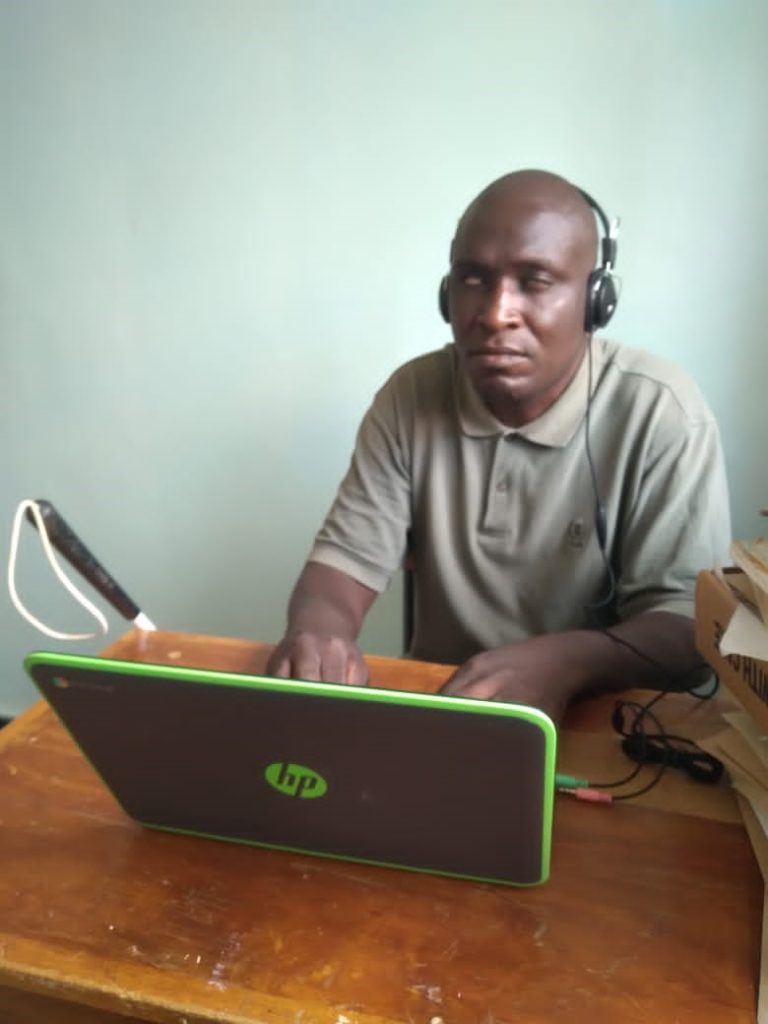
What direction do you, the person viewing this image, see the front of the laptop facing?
facing away from the viewer and to the right of the viewer

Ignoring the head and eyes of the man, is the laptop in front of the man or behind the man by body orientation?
in front

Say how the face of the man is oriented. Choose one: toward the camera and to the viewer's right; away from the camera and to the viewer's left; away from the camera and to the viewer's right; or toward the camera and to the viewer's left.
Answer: toward the camera and to the viewer's left

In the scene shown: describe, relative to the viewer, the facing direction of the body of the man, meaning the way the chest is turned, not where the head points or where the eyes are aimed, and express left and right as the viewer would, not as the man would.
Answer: facing the viewer and to the left of the viewer

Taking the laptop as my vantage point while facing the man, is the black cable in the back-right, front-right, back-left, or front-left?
front-right

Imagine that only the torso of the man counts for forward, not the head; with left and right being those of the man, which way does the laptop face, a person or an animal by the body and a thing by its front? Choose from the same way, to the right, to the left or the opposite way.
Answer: the opposite way
